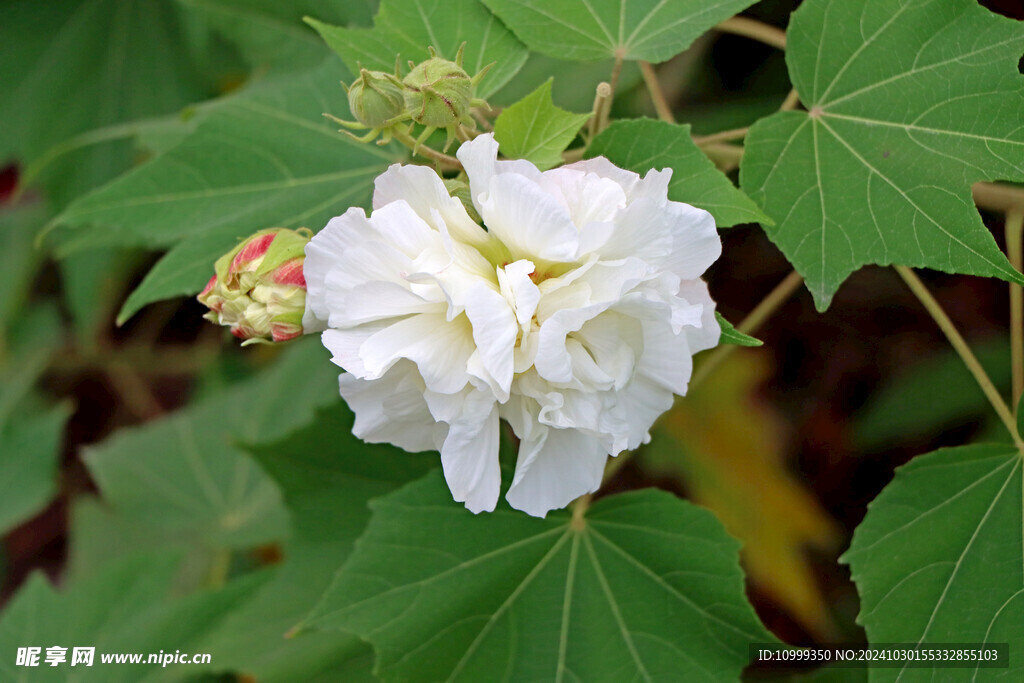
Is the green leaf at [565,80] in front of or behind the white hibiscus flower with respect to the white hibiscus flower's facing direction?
behind

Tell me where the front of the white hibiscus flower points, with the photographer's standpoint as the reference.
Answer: facing the viewer

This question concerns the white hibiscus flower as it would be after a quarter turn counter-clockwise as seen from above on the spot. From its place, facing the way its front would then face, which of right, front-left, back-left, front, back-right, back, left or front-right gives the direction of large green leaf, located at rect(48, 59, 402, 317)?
back-left

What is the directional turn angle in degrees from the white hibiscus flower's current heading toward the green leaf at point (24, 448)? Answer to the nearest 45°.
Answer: approximately 135° to its right

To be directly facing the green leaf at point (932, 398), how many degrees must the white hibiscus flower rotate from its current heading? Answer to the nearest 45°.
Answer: approximately 135° to its left
